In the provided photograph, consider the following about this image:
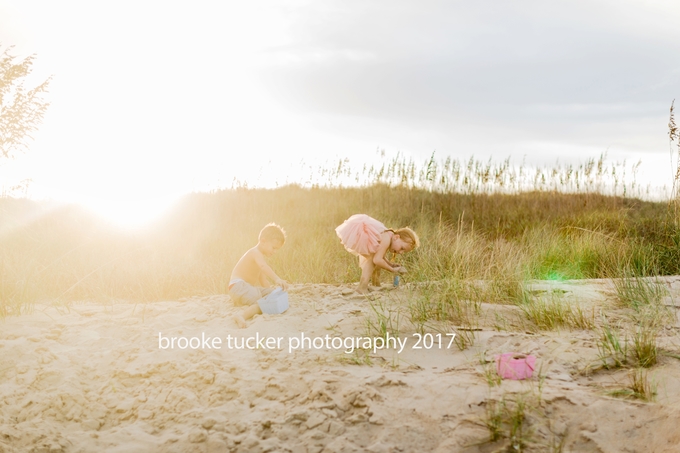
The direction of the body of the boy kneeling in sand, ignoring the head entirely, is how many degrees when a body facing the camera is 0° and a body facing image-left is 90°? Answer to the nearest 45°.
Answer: approximately 270°

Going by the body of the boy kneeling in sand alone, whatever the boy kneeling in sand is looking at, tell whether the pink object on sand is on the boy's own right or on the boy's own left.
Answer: on the boy's own right
